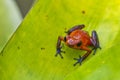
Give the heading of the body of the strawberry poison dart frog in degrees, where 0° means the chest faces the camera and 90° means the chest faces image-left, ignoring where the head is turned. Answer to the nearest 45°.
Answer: approximately 45°

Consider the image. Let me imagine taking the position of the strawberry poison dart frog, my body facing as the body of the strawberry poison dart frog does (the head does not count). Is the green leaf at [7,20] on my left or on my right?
on my right
